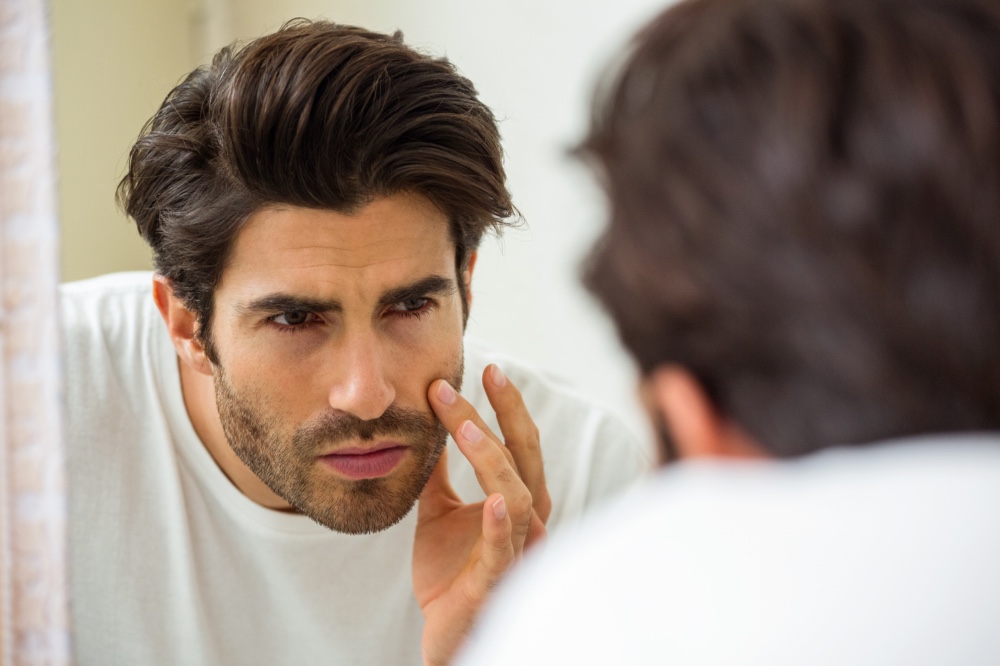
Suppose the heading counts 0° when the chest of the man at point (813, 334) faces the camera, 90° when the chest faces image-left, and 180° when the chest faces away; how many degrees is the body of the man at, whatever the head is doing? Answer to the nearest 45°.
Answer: approximately 135°
